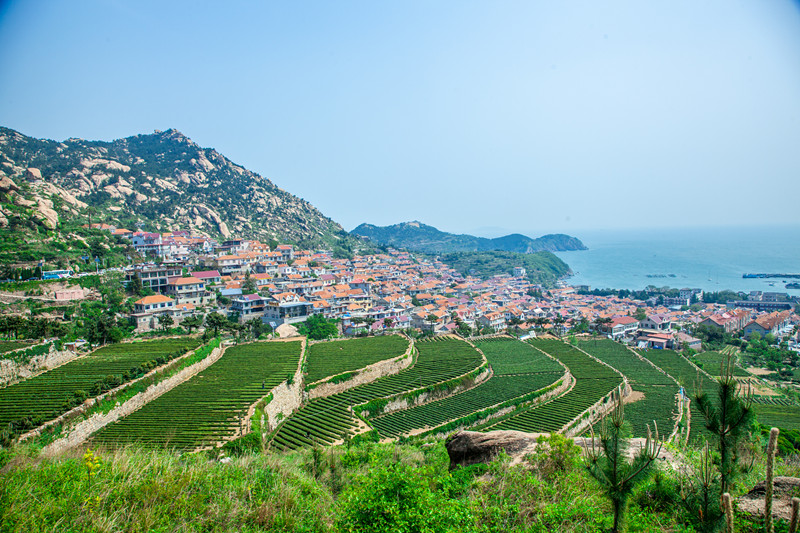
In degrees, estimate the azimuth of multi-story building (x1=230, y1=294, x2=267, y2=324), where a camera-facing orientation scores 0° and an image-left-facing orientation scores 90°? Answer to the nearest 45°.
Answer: approximately 315°

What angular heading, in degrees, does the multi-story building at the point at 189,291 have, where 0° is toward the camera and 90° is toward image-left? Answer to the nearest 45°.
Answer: approximately 315°

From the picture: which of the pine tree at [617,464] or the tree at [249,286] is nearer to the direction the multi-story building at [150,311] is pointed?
the pine tree

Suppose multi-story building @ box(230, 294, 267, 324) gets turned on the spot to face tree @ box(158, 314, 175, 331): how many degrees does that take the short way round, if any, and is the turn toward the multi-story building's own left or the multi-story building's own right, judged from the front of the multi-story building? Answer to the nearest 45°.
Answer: approximately 90° to the multi-story building's own right

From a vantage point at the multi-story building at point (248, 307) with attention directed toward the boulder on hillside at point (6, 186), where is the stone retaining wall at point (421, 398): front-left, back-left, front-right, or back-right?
back-left

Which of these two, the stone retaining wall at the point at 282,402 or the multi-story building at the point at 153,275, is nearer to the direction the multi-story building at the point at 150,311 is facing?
the stone retaining wall

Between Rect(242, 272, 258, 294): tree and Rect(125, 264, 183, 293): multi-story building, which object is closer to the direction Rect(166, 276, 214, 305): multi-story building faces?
the tree

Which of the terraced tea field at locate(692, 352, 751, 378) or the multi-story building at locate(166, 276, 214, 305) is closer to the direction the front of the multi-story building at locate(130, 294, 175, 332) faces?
the terraced tea field

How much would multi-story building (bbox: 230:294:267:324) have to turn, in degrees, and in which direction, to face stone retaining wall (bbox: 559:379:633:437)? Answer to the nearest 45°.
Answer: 0° — it already faces it

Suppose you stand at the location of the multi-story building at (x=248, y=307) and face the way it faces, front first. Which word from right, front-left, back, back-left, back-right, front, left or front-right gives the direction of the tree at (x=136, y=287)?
back-right
